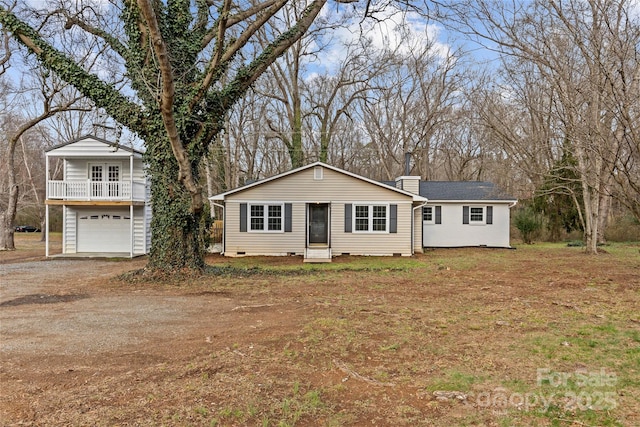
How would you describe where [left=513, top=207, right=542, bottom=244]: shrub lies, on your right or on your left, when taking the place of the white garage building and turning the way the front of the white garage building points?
on your left

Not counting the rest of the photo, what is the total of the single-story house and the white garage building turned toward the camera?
2

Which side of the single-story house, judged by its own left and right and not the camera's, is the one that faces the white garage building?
right

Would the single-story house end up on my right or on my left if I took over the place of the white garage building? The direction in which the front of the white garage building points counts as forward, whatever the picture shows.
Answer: on my left

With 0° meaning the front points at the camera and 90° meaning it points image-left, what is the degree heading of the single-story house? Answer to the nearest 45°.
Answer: approximately 0°

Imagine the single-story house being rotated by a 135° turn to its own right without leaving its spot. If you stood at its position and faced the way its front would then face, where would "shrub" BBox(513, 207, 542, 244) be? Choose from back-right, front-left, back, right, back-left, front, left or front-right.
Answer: right

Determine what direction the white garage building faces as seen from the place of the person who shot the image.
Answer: facing the viewer
